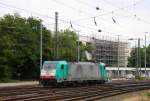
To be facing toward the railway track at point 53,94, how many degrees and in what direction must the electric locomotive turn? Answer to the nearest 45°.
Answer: approximately 45° to its left

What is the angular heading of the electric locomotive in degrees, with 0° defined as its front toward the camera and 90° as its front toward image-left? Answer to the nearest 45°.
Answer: approximately 45°
